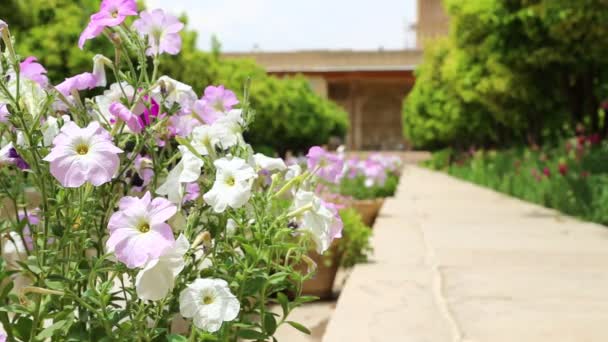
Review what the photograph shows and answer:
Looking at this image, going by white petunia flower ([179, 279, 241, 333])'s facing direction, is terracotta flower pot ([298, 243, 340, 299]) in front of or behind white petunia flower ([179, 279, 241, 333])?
behind

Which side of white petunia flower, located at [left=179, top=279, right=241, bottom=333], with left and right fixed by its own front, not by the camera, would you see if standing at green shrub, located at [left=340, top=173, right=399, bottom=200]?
back

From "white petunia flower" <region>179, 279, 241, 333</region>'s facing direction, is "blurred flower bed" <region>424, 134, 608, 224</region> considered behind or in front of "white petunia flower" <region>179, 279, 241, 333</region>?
behind

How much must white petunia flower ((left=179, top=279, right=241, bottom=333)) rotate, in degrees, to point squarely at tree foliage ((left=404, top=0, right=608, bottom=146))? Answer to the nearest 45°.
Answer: approximately 135° to its left

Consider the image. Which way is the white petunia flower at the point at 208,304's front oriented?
toward the camera
